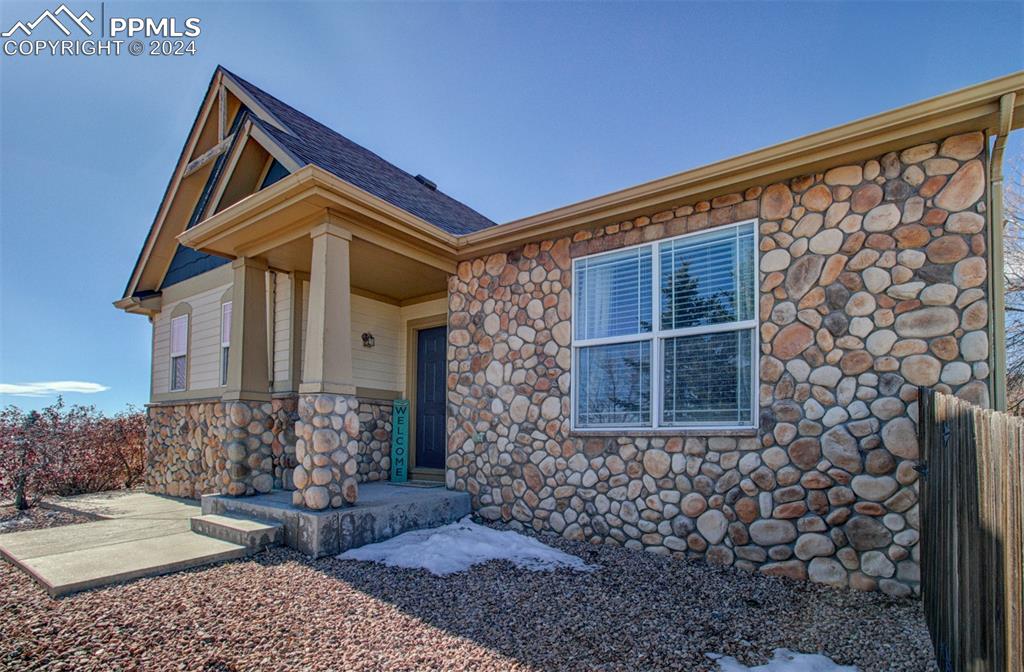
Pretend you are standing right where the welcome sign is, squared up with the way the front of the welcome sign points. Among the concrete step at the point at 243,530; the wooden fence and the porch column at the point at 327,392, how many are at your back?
0

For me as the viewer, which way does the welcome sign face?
facing the viewer

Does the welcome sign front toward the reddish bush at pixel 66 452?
no

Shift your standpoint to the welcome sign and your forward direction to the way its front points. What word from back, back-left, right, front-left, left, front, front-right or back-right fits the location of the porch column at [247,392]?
front-right

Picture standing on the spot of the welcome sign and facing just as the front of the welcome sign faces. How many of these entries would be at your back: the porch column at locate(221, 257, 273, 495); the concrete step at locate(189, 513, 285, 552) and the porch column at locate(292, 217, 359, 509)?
0

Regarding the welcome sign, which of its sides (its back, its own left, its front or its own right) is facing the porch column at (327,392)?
front
